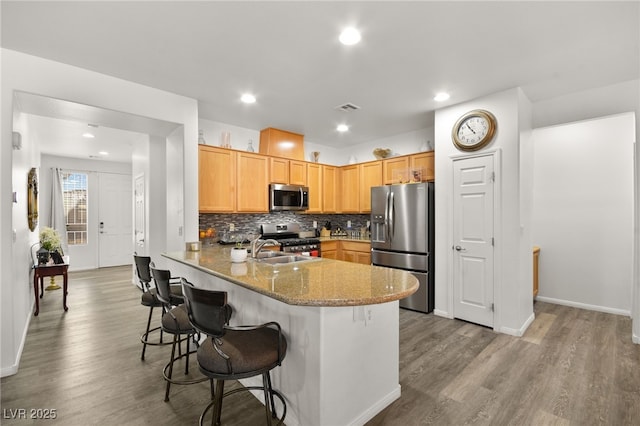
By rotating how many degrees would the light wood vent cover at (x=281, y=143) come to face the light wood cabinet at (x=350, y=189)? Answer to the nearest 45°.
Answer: approximately 45° to its left

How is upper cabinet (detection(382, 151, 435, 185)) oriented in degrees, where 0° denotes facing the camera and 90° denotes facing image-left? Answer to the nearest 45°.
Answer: approximately 45°

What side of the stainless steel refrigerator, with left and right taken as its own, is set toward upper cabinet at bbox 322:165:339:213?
right

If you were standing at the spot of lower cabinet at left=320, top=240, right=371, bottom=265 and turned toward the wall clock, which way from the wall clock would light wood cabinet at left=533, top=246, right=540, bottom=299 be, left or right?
left

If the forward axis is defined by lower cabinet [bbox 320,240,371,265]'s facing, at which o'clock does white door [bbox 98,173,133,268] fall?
The white door is roughly at 2 o'clock from the lower cabinet.
